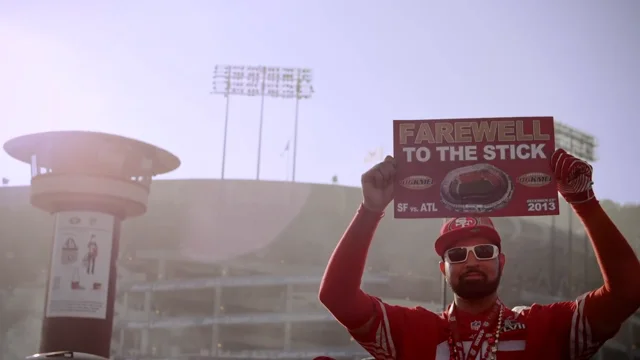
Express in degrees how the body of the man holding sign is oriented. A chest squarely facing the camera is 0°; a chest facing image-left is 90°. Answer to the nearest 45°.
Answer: approximately 0°

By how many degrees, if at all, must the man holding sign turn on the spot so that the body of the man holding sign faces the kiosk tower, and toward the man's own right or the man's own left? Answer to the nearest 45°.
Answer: approximately 135° to the man's own right
